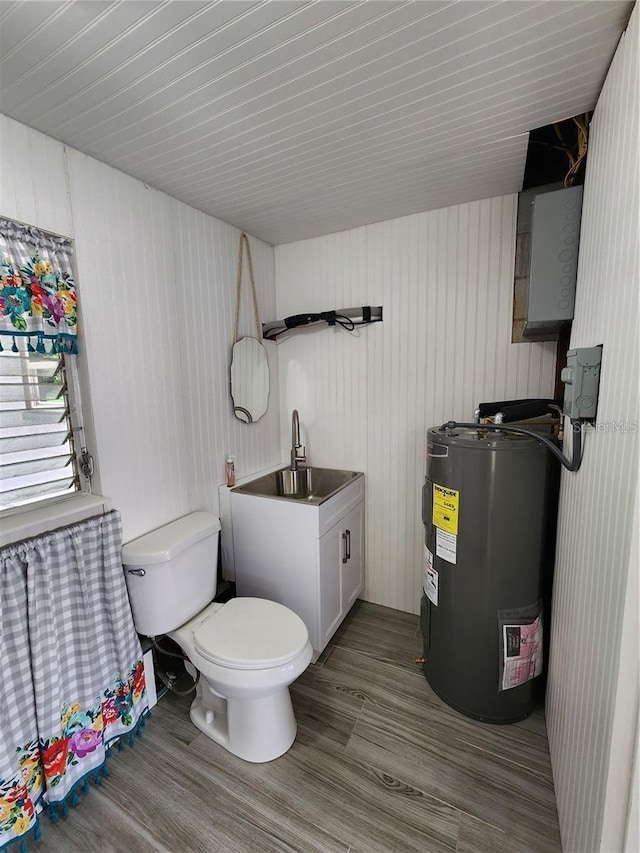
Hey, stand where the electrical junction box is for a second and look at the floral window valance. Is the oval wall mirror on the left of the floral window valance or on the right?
right

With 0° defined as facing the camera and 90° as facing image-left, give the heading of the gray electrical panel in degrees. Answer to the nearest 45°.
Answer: approximately 90°

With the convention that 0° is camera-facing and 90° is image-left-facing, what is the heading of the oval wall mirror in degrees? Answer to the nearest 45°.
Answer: approximately 315°

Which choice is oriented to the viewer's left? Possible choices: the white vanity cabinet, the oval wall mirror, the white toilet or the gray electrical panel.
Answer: the gray electrical panel

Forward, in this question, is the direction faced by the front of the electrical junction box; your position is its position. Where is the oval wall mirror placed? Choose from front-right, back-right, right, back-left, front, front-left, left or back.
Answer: front-right

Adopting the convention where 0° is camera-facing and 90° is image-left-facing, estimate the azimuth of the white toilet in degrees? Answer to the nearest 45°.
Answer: approximately 315°

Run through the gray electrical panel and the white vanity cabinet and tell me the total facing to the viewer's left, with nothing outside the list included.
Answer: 1

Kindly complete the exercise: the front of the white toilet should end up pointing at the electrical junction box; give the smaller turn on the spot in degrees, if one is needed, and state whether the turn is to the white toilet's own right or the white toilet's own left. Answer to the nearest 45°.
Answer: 0° — it already faces it

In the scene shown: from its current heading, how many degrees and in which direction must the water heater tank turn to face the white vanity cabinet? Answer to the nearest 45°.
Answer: approximately 45° to its right

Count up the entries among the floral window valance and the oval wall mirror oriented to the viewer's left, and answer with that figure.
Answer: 0

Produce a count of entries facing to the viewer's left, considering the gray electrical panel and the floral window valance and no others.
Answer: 1
